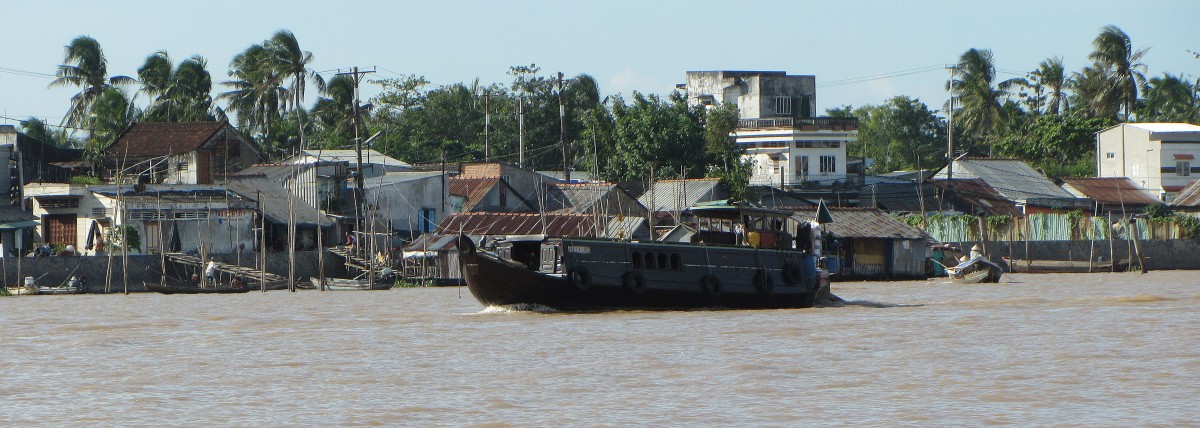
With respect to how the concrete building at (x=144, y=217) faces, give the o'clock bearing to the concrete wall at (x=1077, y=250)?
The concrete wall is roughly at 9 o'clock from the concrete building.

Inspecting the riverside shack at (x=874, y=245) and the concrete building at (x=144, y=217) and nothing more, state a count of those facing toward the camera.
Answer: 2

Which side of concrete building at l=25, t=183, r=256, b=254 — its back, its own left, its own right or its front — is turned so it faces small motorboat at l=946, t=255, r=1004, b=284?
left

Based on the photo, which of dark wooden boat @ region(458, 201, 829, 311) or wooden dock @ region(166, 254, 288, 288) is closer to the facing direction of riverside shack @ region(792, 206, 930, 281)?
the dark wooden boat

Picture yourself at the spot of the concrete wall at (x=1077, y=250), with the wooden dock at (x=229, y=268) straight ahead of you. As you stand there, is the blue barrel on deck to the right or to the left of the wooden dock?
left

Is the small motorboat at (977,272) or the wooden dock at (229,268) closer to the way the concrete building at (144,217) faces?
the wooden dock

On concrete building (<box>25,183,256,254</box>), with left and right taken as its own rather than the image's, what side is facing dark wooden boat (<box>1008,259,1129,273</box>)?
left

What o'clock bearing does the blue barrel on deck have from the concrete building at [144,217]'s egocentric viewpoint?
The blue barrel on deck is roughly at 11 o'clock from the concrete building.

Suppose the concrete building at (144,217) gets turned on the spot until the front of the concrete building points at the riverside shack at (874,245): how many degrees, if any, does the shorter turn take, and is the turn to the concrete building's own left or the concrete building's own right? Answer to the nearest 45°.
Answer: approximately 90° to the concrete building's own left

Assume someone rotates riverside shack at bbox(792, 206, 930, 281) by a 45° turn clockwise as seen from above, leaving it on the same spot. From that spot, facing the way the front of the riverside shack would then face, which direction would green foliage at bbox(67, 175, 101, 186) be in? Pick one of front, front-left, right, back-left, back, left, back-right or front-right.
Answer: front-right

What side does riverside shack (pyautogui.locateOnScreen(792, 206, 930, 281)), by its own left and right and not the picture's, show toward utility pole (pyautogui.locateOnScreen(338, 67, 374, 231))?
right

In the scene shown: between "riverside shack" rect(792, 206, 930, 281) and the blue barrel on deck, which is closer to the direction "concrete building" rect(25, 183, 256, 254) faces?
the blue barrel on deck

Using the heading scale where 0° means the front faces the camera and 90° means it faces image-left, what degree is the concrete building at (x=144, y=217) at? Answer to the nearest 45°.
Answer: approximately 0°
